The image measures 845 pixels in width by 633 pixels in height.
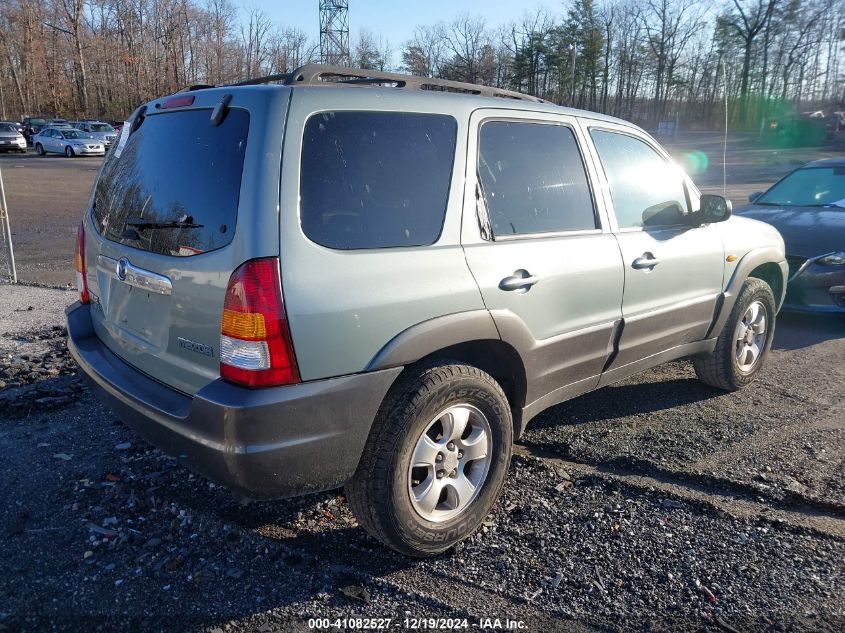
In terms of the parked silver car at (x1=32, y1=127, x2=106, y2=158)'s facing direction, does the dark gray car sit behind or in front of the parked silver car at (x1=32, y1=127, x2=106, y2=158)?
in front

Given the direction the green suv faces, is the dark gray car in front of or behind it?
in front

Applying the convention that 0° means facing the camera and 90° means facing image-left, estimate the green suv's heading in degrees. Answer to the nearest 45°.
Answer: approximately 225°

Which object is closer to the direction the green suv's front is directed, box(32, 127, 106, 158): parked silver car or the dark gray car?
the dark gray car

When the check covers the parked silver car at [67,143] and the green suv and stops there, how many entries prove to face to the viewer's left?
0

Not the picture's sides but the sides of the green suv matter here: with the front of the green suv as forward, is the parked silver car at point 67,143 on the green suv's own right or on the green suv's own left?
on the green suv's own left

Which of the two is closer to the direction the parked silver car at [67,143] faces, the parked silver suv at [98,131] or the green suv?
the green suv

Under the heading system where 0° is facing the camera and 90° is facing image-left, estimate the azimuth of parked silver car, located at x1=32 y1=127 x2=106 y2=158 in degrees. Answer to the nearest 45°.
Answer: approximately 315°
